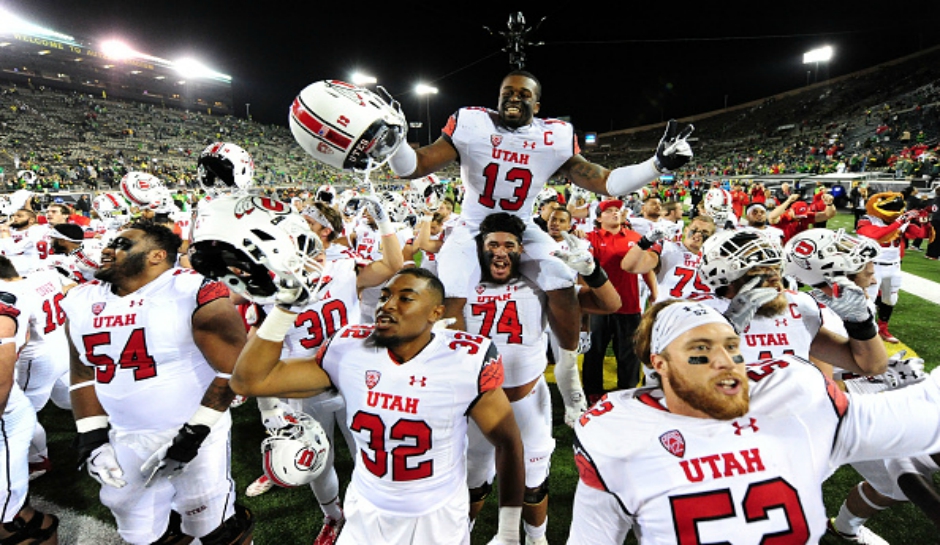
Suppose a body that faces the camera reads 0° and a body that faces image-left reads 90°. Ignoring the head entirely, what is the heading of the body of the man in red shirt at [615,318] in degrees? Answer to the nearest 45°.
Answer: approximately 0°

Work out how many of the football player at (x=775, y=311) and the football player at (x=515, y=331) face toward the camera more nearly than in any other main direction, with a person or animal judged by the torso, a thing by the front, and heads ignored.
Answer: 2

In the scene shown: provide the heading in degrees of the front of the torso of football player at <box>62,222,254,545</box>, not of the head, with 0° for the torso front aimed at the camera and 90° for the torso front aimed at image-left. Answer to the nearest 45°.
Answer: approximately 45°

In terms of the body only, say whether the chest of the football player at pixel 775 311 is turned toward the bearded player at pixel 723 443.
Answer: yes

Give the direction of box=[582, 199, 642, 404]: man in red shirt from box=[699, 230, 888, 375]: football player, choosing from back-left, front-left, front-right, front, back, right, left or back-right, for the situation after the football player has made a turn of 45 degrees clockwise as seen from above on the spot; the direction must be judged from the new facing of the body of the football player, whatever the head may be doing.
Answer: right

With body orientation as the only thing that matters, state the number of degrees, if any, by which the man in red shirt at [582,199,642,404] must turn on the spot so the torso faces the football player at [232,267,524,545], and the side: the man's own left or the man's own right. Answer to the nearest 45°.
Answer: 0° — they already face them

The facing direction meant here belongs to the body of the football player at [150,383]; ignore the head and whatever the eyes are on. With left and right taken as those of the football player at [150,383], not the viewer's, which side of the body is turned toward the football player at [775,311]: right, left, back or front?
left

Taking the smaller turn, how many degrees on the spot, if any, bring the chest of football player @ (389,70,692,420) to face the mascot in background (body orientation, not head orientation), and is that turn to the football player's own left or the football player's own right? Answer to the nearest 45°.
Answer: approximately 135° to the football player's own left

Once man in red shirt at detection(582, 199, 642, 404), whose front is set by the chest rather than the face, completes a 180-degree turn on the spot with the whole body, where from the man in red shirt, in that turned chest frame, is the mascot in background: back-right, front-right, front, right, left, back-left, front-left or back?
front-right

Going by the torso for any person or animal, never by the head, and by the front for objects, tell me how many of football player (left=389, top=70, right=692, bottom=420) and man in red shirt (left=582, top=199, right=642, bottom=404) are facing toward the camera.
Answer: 2
